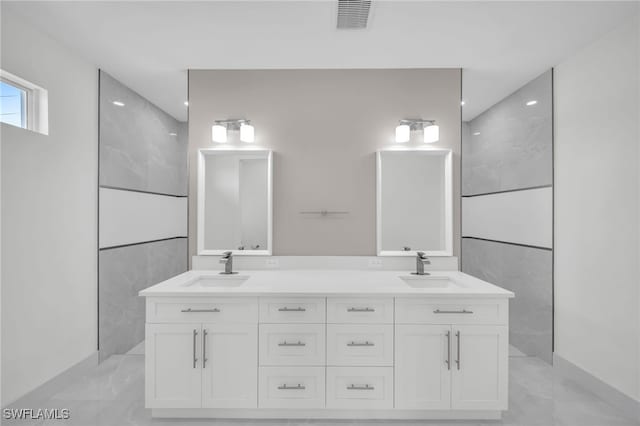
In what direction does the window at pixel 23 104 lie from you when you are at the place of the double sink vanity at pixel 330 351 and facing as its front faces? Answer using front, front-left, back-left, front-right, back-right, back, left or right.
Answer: right

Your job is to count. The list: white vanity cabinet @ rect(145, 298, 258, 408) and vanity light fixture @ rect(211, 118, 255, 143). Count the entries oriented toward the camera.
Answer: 2

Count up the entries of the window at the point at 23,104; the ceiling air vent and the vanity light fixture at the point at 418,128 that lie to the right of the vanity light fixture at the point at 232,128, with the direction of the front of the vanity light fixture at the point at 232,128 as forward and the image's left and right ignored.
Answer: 1

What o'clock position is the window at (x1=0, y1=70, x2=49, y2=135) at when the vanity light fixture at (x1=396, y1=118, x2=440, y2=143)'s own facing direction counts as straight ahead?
The window is roughly at 2 o'clock from the vanity light fixture.

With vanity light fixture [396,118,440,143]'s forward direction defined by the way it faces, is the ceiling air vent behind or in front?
in front

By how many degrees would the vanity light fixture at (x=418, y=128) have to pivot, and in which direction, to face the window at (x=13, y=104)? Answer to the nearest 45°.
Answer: approximately 45° to its right

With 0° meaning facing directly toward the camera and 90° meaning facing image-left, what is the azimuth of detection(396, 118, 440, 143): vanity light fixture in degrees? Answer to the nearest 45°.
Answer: approximately 0°

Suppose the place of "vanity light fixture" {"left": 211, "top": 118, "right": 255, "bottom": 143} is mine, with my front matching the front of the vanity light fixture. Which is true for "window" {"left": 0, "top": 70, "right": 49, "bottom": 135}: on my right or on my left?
on my right

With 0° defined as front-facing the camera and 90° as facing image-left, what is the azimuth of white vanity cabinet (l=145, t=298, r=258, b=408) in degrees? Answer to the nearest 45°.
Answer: approximately 0°

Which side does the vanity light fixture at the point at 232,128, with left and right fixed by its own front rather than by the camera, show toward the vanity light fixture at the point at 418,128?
left

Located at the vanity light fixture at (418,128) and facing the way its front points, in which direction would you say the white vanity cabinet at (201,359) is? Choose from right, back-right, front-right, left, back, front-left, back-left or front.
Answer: front-right

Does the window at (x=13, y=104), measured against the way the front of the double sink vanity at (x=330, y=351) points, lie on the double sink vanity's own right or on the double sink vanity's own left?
on the double sink vanity's own right
